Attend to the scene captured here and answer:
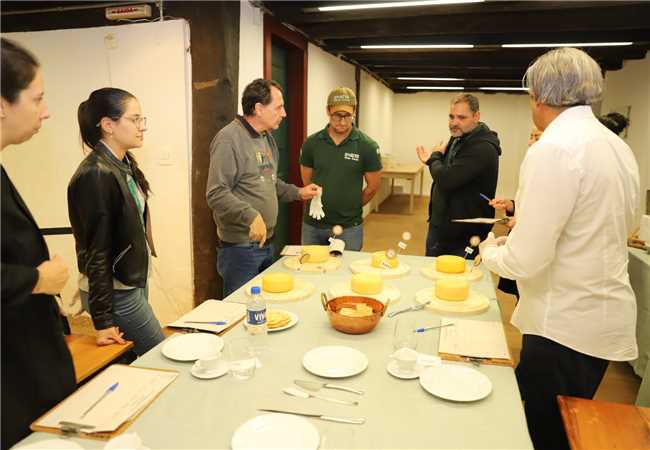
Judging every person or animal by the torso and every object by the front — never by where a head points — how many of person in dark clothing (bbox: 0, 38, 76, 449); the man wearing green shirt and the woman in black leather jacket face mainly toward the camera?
1

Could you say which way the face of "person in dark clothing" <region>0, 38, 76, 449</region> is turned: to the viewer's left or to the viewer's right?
to the viewer's right

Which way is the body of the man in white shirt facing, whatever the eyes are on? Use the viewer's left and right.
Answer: facing away from the viewer and to the left of the viewer

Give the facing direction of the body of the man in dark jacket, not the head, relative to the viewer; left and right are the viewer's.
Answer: facing the viewer and to the left of the viewer

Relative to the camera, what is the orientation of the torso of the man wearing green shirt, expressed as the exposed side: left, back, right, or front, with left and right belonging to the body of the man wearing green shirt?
front

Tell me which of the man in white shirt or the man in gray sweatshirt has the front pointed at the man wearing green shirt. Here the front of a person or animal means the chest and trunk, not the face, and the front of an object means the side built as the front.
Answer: the man in white shirt

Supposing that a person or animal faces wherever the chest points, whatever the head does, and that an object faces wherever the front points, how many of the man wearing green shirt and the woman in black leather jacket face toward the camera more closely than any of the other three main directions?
1

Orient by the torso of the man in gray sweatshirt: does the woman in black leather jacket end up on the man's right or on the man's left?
on the man's right

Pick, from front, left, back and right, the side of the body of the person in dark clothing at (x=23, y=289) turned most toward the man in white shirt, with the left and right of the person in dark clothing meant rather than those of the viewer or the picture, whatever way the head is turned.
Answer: front

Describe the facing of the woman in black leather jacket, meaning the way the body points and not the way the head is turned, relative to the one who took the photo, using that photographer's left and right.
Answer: facing to the right of the viewer

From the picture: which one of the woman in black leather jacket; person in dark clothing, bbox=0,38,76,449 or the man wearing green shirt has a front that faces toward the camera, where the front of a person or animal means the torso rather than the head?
the man wearing green shirt

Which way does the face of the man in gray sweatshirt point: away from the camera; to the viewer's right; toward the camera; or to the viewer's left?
to the viewer's right

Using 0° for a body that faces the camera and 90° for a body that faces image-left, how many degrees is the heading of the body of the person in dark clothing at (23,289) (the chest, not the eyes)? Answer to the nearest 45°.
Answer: approximately 270°

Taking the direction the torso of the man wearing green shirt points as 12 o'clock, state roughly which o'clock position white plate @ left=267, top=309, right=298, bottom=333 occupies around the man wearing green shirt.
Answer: The white plate is roughly at 12 o'clock from the man wearing green shirt.

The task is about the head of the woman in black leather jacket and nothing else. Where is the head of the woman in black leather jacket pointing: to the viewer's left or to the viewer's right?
to the viewer's right

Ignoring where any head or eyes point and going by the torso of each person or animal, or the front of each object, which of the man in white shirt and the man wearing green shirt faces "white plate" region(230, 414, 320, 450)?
the man wearing green shirt
